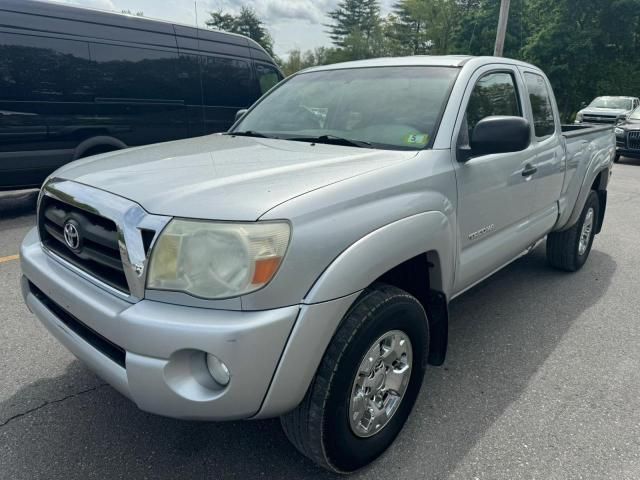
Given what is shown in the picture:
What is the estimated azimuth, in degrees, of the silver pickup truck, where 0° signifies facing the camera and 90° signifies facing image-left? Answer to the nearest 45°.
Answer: approximately 45°

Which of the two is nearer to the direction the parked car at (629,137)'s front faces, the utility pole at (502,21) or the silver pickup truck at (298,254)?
the silver pickup truck

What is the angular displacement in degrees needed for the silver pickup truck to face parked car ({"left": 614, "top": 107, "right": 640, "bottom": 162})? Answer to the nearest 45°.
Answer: approximately 180°

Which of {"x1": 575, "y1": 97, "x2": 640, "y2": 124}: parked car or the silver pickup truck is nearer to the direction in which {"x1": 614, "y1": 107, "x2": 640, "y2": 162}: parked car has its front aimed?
the silver pickup truck

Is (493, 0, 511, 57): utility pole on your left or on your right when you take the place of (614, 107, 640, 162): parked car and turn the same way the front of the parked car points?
on your right

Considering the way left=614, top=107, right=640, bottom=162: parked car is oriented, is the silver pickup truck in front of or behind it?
in front

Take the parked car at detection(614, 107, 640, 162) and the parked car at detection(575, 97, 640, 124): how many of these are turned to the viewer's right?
0

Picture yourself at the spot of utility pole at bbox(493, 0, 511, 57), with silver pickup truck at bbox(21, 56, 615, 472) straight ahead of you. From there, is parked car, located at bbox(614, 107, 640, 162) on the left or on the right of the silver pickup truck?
left

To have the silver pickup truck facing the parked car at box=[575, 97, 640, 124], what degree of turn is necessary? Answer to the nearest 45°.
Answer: approximately 180°

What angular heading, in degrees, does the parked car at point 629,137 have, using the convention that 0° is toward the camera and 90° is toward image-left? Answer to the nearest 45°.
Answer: approximately 45°

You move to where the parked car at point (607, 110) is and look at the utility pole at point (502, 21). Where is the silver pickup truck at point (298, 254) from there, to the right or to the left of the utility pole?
left
